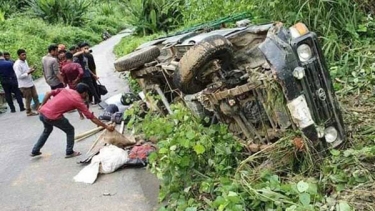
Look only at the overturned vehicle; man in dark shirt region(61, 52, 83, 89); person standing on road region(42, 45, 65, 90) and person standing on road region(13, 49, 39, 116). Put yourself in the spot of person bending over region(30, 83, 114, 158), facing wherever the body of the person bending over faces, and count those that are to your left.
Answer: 3

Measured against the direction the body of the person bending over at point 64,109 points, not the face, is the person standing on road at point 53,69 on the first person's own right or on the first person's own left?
on the first person's own left

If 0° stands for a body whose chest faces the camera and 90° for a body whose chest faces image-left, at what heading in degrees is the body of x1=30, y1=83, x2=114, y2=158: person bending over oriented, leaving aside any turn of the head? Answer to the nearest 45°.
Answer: approximately 270°

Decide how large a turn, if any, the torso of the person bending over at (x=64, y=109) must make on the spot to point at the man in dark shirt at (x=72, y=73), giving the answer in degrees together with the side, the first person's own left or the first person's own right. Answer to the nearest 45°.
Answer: approximately 90° to the first person's own left

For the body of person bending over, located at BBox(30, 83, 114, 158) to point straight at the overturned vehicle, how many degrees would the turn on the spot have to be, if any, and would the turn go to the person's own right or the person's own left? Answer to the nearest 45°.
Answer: approximately 45° to the person's own right

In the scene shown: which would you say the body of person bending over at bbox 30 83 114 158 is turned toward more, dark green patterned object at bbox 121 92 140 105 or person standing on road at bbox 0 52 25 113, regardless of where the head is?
the dark green patterned object

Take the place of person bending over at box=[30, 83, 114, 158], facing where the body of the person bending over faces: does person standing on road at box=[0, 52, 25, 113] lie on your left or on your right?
on your left

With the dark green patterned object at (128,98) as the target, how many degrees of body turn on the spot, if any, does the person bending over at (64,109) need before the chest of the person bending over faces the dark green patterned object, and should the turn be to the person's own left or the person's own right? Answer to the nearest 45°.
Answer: approximately 45° to the person's own left

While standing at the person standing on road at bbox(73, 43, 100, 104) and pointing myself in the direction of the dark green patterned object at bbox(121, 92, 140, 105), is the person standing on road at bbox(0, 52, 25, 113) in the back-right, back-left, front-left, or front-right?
back-right

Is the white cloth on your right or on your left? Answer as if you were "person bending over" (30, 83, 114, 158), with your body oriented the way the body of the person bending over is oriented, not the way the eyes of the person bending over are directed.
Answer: on your right

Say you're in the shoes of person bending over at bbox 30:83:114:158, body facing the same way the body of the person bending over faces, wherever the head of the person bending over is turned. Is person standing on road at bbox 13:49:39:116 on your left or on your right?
on your left
